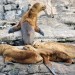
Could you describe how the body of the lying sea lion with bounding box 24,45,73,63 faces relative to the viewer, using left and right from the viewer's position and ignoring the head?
facing to the left of the viewer

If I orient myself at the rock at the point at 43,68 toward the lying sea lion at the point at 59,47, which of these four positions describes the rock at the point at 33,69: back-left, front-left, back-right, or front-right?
back-left

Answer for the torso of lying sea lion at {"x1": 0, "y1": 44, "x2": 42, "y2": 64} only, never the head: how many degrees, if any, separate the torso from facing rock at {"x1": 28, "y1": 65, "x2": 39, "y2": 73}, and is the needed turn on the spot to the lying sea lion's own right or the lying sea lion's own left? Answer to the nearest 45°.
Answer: approximately 135° to the lying sea lion's own left

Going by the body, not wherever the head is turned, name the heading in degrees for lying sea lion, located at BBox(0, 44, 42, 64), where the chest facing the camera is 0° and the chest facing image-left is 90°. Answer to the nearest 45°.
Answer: approximately 90°

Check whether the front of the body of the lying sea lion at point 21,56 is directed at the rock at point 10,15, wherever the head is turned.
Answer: no
